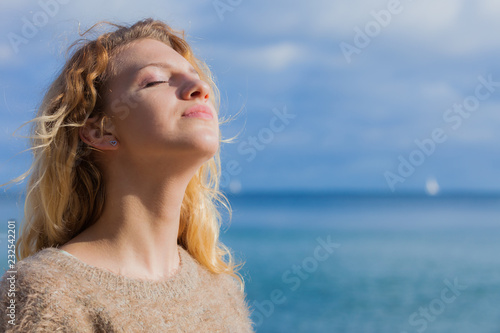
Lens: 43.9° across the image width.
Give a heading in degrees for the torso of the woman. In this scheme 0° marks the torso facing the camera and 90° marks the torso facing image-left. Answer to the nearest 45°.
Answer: approximately 315°
